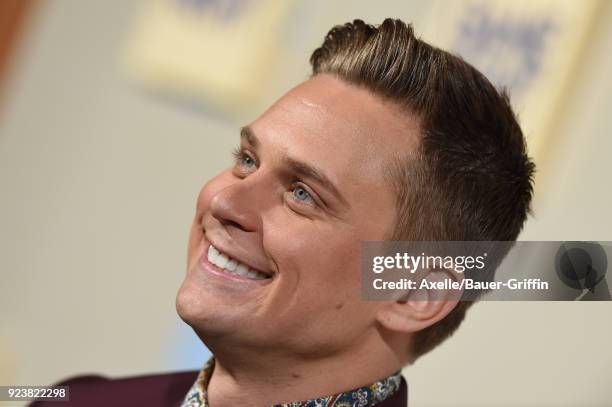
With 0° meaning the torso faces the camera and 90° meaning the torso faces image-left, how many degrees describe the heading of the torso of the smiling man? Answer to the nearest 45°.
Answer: approximately 45°
